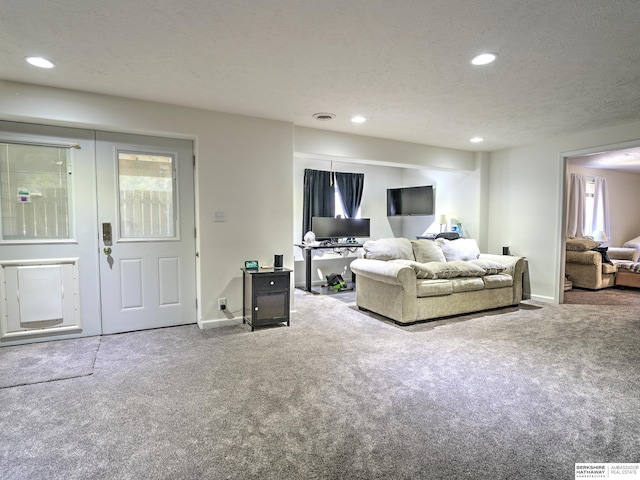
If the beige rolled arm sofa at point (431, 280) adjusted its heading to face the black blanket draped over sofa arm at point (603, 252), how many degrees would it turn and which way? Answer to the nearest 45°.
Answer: approximately 90° to its left

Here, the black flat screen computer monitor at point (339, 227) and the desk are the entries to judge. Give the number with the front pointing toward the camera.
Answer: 2

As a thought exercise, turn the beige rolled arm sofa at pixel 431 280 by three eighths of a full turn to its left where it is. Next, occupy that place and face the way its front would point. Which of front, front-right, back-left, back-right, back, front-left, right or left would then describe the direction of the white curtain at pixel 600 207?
front-right

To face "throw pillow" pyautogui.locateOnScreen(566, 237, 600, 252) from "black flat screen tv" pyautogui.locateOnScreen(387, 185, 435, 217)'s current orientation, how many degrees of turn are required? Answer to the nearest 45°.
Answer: approximately 135° to its left

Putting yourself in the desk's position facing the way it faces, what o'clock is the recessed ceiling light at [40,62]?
The recessed ceiling light is roughly at 1 o'clock from the desk.

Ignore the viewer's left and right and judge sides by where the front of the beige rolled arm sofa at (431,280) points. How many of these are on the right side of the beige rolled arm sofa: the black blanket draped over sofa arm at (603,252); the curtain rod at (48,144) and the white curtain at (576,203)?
1

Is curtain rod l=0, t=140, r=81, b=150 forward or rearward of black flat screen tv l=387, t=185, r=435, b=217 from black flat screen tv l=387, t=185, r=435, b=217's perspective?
forward

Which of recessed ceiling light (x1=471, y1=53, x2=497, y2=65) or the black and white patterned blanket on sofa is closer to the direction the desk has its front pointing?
the recessed ceiling light

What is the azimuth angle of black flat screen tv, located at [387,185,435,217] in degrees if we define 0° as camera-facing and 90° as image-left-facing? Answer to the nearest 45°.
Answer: approximately 45°

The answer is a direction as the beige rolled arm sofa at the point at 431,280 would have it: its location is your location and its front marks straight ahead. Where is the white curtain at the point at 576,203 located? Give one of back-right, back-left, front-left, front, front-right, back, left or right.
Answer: left

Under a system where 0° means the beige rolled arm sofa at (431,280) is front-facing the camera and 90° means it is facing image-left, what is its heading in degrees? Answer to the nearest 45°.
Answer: approximately 315°

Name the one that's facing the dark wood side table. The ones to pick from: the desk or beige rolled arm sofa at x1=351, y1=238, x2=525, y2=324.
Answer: the desk

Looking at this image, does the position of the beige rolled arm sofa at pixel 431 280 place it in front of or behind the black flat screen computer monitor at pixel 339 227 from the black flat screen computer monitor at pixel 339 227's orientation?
in front

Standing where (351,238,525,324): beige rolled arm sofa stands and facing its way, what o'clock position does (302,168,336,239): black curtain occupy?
The black curtain is roughly at 6 o'clock from the beige rolled arm sofa.
